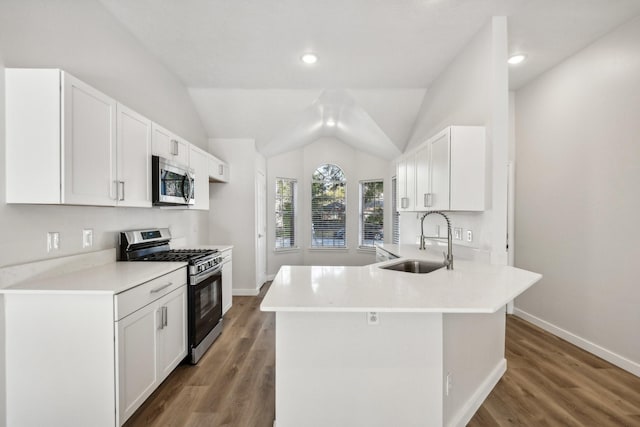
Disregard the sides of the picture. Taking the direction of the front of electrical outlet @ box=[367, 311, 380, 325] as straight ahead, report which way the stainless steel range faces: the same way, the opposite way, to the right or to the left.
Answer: to the left

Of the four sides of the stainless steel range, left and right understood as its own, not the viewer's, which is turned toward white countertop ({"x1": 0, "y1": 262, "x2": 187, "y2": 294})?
right

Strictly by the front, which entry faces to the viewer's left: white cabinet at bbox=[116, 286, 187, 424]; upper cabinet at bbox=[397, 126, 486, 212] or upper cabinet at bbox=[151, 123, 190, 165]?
upper cabinet at bbox=[397, 126, 486, 212]

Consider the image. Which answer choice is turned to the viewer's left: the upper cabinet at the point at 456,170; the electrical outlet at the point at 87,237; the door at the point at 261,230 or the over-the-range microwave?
the upper cabinet

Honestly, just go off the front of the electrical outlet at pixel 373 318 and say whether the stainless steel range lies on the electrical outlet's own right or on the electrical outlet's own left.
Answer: on the electrical outlet's own right

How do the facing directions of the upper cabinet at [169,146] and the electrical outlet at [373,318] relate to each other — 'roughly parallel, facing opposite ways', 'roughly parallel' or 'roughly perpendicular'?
roughly perpendicular

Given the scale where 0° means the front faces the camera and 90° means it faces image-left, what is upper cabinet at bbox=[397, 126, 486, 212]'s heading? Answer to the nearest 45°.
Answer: approximately 90°

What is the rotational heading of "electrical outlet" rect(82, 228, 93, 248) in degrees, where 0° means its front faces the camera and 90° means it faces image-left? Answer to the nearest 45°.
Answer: approximately 315°

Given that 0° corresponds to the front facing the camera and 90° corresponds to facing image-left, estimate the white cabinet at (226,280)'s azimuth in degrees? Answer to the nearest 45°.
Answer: approximately 270°

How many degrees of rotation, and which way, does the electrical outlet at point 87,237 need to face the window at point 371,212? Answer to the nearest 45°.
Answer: approximately 45° to its left

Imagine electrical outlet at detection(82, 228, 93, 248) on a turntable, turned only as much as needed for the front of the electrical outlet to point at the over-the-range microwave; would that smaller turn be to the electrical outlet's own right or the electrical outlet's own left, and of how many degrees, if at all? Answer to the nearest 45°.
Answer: approximately 45° to the electrical outlet's own left

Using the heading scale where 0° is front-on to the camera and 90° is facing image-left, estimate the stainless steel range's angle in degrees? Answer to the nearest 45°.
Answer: approximately 315°
